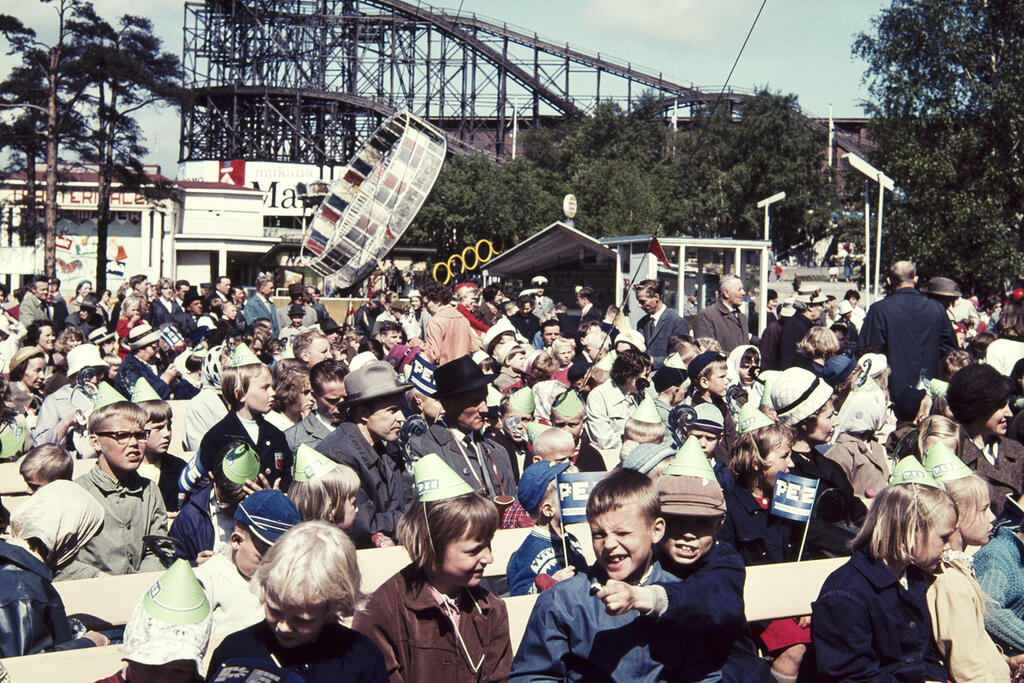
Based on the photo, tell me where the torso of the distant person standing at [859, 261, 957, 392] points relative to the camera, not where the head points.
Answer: away from the camera

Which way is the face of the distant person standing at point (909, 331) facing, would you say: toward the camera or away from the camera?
away from the camera

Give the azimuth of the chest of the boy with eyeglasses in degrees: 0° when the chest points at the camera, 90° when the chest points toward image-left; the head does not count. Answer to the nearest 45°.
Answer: approximately 315°

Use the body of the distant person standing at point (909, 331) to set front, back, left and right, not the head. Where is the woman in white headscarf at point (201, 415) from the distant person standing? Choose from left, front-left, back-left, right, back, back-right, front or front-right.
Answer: back-left

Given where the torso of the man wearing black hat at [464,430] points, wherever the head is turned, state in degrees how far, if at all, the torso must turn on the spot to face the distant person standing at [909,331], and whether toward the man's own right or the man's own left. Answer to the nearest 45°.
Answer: approximately 90° to the man's own left

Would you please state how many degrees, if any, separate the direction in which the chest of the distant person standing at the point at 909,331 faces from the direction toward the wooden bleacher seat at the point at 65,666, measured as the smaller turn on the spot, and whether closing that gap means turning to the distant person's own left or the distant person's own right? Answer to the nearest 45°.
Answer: approximately 180°
